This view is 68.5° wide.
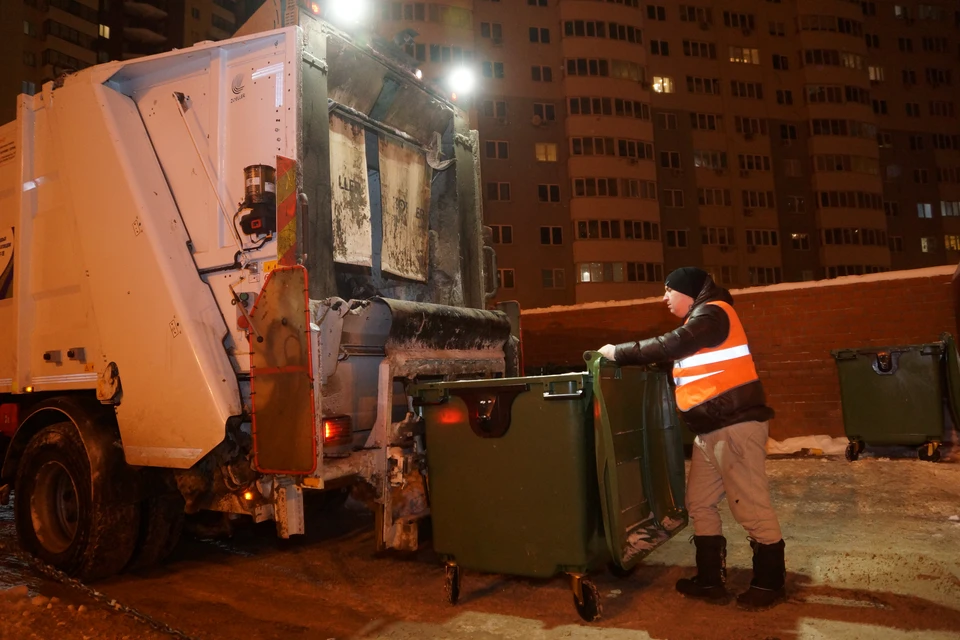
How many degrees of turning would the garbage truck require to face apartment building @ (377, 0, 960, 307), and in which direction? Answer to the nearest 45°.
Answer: approximately 90° to its right

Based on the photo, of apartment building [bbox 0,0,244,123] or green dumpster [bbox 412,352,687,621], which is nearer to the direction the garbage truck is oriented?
the apartment building

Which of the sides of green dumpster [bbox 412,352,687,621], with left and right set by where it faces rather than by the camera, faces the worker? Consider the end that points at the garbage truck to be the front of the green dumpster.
back

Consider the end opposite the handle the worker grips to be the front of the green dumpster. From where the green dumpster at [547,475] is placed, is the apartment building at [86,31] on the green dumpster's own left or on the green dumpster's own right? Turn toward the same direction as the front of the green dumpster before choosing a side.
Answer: on the green dumpster's own right

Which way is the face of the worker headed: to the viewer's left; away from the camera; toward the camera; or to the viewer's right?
to the viewer's left

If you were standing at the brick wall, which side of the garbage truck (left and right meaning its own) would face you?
right

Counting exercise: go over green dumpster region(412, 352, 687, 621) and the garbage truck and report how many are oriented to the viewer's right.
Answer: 0

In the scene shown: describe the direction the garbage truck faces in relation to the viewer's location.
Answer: facing away from the viewer and to the left of the viewer

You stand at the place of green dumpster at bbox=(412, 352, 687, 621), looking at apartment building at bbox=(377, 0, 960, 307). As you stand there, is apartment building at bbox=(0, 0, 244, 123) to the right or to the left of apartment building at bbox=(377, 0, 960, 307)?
left

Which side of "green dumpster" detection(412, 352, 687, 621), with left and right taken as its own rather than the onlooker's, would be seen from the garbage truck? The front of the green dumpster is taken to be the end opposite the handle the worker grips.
front

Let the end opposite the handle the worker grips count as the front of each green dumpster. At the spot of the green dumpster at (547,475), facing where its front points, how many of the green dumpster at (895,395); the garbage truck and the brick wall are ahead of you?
1

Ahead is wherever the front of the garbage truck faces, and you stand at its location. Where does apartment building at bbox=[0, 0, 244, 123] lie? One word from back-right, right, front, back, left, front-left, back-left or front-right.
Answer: front-right

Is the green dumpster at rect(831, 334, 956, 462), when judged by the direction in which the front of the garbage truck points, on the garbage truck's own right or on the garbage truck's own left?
on the garbage truck's own right

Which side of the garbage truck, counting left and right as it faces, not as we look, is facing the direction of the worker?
back
